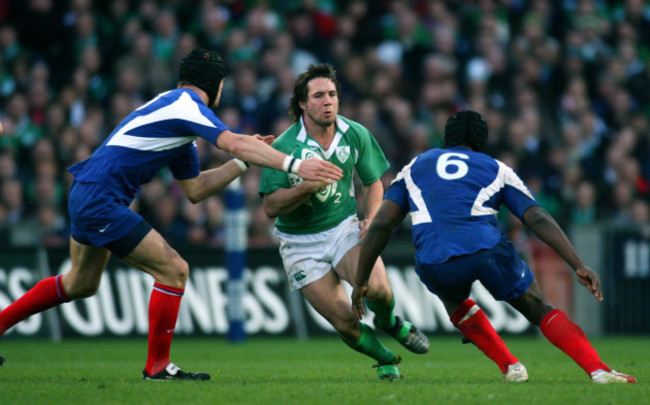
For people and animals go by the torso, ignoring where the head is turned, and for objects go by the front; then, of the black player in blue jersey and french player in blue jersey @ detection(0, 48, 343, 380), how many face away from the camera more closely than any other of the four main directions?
1

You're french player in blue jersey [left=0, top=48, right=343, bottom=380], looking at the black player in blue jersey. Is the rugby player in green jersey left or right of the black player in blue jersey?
left

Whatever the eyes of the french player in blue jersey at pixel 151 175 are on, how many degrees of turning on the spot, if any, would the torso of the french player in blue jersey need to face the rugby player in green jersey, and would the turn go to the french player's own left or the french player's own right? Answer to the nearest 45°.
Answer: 0° — they already face them

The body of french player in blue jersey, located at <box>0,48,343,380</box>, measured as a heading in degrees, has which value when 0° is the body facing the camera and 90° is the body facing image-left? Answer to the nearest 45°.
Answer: approximately 270°

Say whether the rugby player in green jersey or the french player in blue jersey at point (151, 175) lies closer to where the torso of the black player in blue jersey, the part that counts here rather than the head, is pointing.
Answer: the rugby player in green jersey

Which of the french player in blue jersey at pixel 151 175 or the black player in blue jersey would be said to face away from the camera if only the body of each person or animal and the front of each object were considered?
the black player in blue jersey

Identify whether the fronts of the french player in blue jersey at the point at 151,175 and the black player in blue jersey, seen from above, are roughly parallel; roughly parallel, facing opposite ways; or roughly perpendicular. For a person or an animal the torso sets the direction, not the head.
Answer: roughly perpendicular

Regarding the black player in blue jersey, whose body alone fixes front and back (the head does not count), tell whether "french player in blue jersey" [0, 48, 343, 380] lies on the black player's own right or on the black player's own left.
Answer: on the black player's own left

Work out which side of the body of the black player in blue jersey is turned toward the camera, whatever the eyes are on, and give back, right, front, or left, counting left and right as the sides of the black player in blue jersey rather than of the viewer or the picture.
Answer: back

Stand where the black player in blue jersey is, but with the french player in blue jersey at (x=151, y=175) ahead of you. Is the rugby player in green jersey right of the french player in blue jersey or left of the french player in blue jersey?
right

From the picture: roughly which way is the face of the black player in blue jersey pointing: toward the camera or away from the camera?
away from the camera
